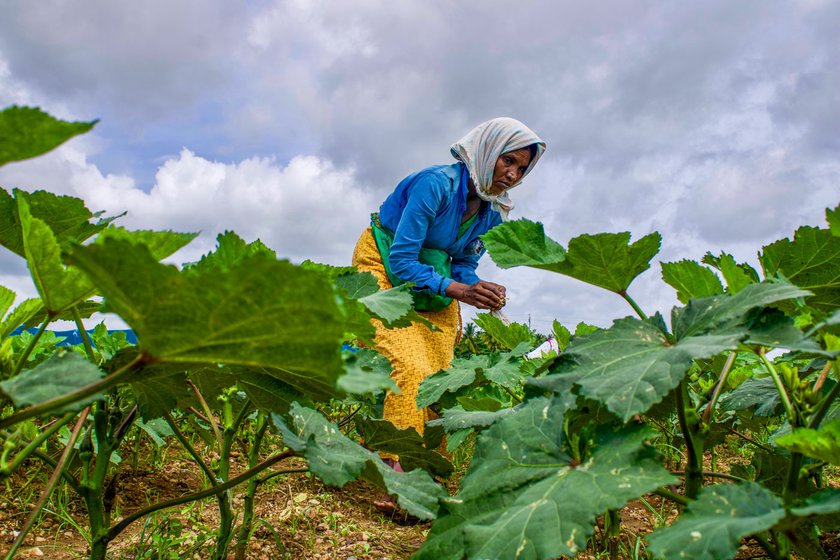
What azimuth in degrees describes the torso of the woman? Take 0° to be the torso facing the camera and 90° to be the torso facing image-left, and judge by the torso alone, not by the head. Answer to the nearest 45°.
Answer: approximately 315°
